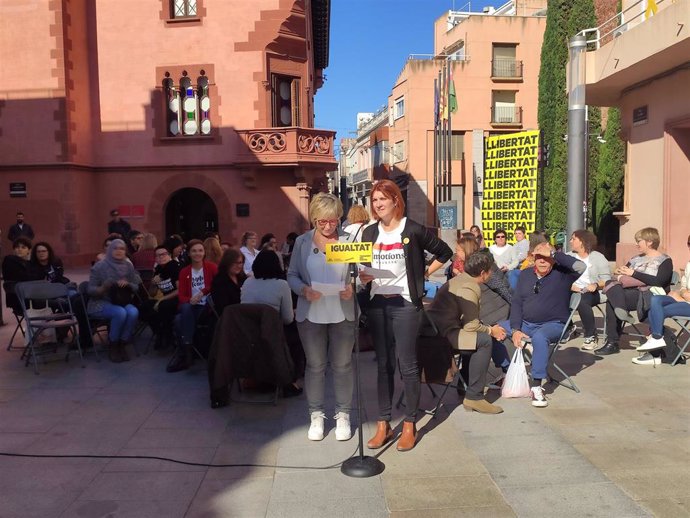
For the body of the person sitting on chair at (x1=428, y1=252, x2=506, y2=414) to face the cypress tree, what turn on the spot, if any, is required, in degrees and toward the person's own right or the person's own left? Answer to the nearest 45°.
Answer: approximately 90° to the person's own left

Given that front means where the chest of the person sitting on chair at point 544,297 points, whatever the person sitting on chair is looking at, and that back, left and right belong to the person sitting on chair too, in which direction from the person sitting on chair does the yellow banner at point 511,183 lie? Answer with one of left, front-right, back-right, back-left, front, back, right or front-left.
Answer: back

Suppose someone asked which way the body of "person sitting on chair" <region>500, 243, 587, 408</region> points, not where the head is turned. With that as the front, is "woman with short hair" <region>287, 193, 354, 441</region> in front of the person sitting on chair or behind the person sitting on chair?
in front

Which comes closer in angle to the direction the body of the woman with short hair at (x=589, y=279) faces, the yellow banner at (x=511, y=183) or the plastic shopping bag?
the plastic shopping bag

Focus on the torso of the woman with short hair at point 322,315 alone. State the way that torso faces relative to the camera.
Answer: toward the camera

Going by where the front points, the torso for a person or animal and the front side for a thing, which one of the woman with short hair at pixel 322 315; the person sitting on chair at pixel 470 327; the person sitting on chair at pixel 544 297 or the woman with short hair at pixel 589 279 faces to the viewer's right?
the person sitting on chair at pixel 470 327

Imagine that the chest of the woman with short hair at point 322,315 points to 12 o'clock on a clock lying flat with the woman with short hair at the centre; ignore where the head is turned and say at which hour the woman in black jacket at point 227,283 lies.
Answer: The woman in black jacket is roughly at 5 o'clock from the woman with short hair.

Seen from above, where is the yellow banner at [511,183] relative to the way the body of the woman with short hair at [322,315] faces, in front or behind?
behind

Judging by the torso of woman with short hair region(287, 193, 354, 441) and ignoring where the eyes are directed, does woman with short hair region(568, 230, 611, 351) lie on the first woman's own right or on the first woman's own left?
on the first woman's own left

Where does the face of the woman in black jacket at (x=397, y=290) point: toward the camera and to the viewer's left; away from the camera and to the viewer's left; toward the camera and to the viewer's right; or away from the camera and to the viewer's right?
toward the camera and to the viewer's left
